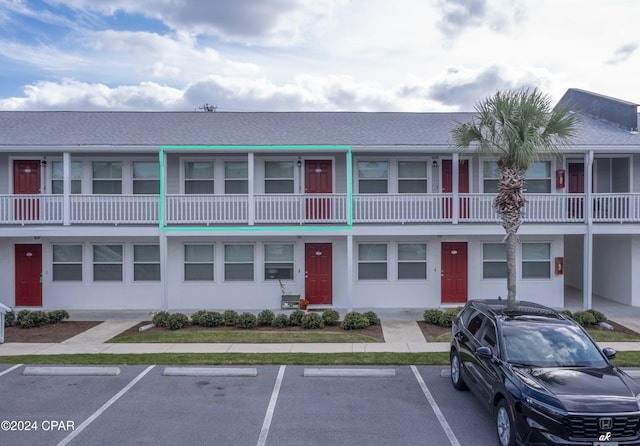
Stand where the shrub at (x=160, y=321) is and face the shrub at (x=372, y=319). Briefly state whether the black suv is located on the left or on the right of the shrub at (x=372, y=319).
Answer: right

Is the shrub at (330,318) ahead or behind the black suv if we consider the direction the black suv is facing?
behind

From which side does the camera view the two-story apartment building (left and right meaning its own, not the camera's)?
front

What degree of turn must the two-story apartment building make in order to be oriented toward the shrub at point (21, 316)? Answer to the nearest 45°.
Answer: approximately 90° to its right

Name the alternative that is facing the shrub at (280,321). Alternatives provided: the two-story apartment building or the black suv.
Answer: the two-story apartment building

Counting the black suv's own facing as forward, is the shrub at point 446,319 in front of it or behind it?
behind

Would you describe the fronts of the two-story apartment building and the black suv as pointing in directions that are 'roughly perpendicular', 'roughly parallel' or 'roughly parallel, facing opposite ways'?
roughly parallel

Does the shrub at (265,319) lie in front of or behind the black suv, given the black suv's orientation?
behind

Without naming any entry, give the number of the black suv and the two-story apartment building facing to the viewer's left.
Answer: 0

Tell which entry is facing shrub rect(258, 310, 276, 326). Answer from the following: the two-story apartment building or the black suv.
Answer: the two-story apartment building

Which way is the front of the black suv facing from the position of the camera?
facing the viewer and to the right of the viewer

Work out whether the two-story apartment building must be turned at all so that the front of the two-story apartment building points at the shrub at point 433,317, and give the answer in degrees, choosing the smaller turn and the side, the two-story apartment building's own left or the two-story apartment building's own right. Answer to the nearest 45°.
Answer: approximately 45° to the two-story apartment building's own left
